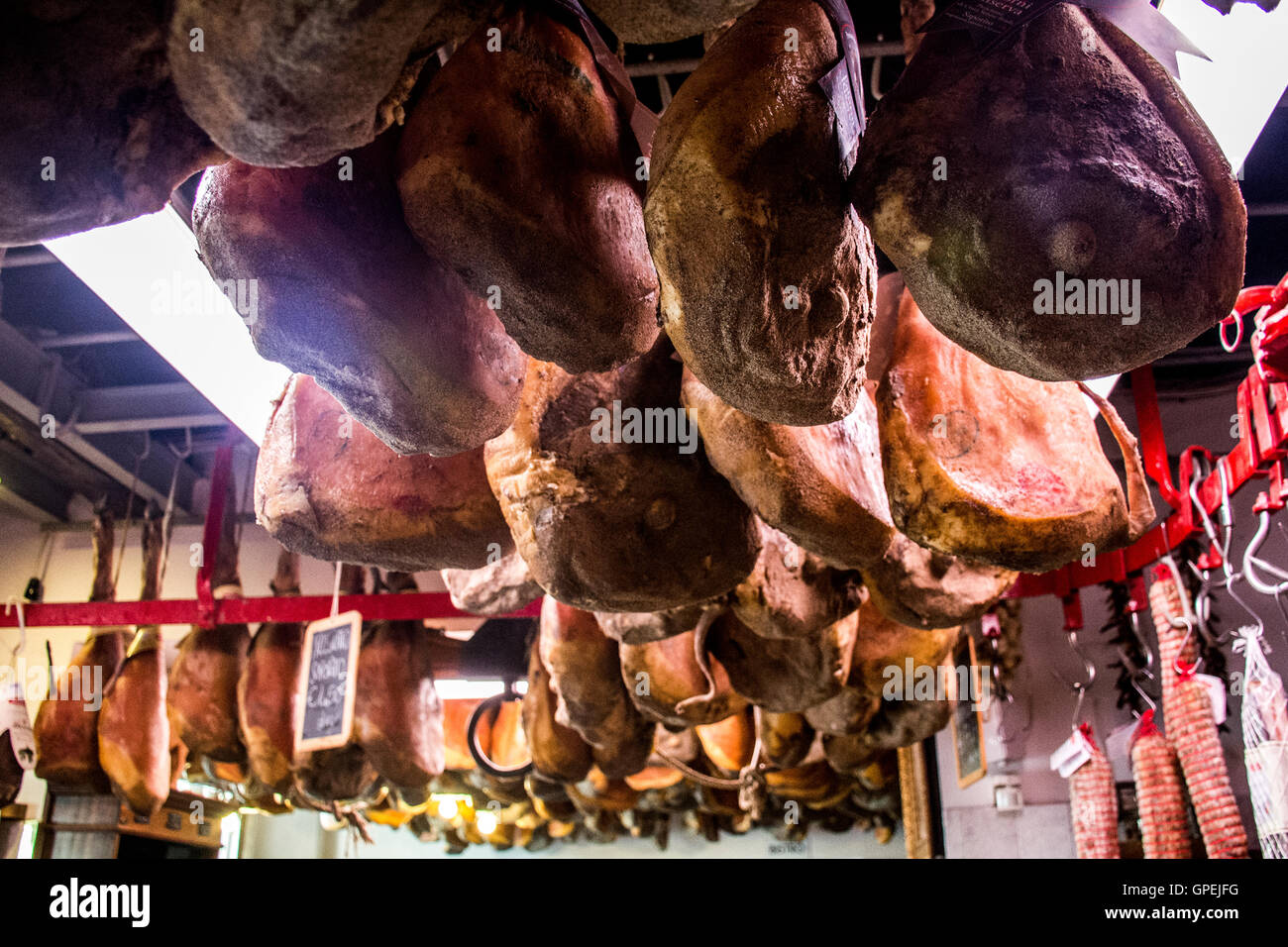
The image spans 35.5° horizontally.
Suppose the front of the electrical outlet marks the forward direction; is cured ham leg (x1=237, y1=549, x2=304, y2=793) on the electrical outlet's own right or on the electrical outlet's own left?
on the electrical outlet's own right

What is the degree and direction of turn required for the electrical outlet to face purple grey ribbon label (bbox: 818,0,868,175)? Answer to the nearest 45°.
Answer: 0° — it already faces it

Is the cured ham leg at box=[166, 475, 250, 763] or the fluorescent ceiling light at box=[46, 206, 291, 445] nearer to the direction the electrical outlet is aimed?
the fluorescent ceiling light

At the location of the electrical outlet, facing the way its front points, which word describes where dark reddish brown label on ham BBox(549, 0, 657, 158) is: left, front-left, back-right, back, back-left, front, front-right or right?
front

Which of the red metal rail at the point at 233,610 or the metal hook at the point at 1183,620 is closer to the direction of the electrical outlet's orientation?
the metal hook

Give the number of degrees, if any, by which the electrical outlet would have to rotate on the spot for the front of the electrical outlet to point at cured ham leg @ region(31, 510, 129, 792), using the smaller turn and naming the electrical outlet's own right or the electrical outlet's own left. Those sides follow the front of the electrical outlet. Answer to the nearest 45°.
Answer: approximately 45° to the electrical outlet's own right

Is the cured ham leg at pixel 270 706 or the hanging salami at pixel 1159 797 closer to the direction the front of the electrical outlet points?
the hanging salami

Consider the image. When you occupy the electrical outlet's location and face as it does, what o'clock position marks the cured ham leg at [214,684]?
The cured ham leg is roughly at 2 o'clock from the electrical outlet.

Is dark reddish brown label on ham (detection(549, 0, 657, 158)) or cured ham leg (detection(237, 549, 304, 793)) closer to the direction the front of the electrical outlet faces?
the dark reddish brown label on ham

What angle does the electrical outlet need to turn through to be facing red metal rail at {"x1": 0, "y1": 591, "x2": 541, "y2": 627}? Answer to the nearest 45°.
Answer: approximately 45° to its right

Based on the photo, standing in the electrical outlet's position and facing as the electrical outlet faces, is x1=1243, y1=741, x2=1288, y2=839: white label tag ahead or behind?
ahead

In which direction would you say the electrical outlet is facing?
toward the camera
